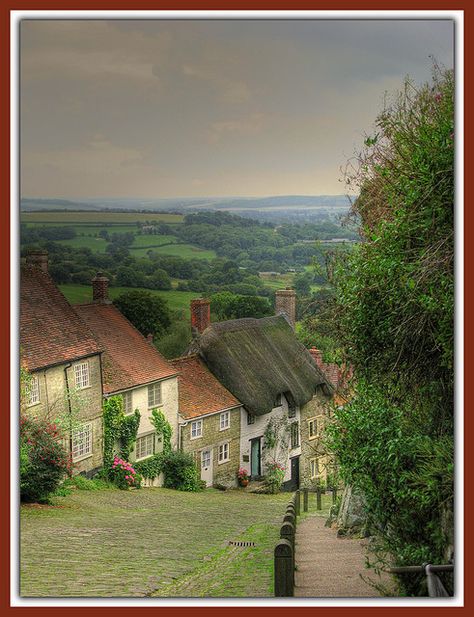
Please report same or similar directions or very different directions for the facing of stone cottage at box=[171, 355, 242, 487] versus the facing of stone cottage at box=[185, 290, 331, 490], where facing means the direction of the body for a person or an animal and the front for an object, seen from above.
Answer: same or similar directions

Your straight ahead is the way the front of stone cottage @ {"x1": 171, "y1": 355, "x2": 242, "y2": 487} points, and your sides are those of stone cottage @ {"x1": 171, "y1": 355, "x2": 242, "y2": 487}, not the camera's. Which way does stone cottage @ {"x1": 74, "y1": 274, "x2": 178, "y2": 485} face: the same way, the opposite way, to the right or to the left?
the same way

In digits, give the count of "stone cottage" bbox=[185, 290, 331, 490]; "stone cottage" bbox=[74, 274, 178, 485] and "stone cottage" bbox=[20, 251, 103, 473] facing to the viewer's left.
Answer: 0

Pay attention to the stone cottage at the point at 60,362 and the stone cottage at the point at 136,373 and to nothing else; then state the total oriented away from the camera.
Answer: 0

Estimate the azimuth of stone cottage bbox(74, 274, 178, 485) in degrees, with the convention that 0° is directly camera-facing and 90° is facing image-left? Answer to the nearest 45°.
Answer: approximately 315°

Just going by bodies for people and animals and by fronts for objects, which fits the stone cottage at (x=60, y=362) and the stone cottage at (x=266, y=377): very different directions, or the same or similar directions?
same or similar directions

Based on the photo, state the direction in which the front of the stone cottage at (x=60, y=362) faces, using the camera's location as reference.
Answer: facing the viewer and to the right of the viewer

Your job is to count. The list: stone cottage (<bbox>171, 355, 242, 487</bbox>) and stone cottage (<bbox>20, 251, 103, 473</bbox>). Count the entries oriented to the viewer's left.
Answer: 0

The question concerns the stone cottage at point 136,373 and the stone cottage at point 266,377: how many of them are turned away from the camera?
0
